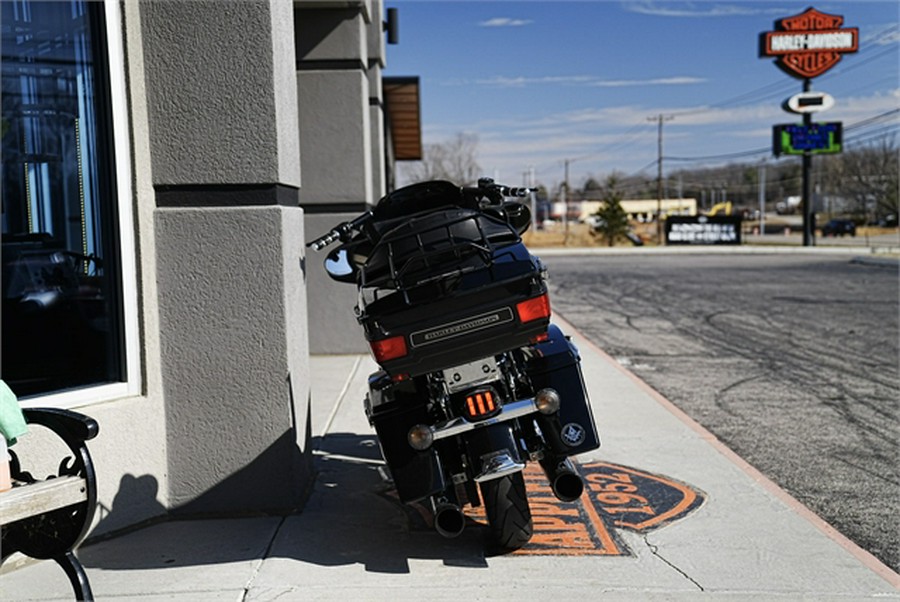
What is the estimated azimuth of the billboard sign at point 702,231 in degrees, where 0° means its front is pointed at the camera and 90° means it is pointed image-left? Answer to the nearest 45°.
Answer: approximately 0°

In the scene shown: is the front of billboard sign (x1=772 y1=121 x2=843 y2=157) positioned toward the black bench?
yes

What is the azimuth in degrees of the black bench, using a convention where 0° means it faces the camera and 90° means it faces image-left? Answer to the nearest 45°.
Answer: approximately 315°

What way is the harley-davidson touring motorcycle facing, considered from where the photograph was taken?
facing away from the viewer

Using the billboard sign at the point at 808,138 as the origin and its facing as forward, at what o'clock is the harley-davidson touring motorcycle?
The harley-davidson touring motorcycle is roughly at 12 o'clock from the billboard sign.

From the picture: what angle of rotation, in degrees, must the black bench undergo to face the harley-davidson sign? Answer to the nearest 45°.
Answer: approximately 90° to its left

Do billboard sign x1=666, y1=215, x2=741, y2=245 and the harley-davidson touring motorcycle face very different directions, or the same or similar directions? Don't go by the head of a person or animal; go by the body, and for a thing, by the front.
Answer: very different directions
